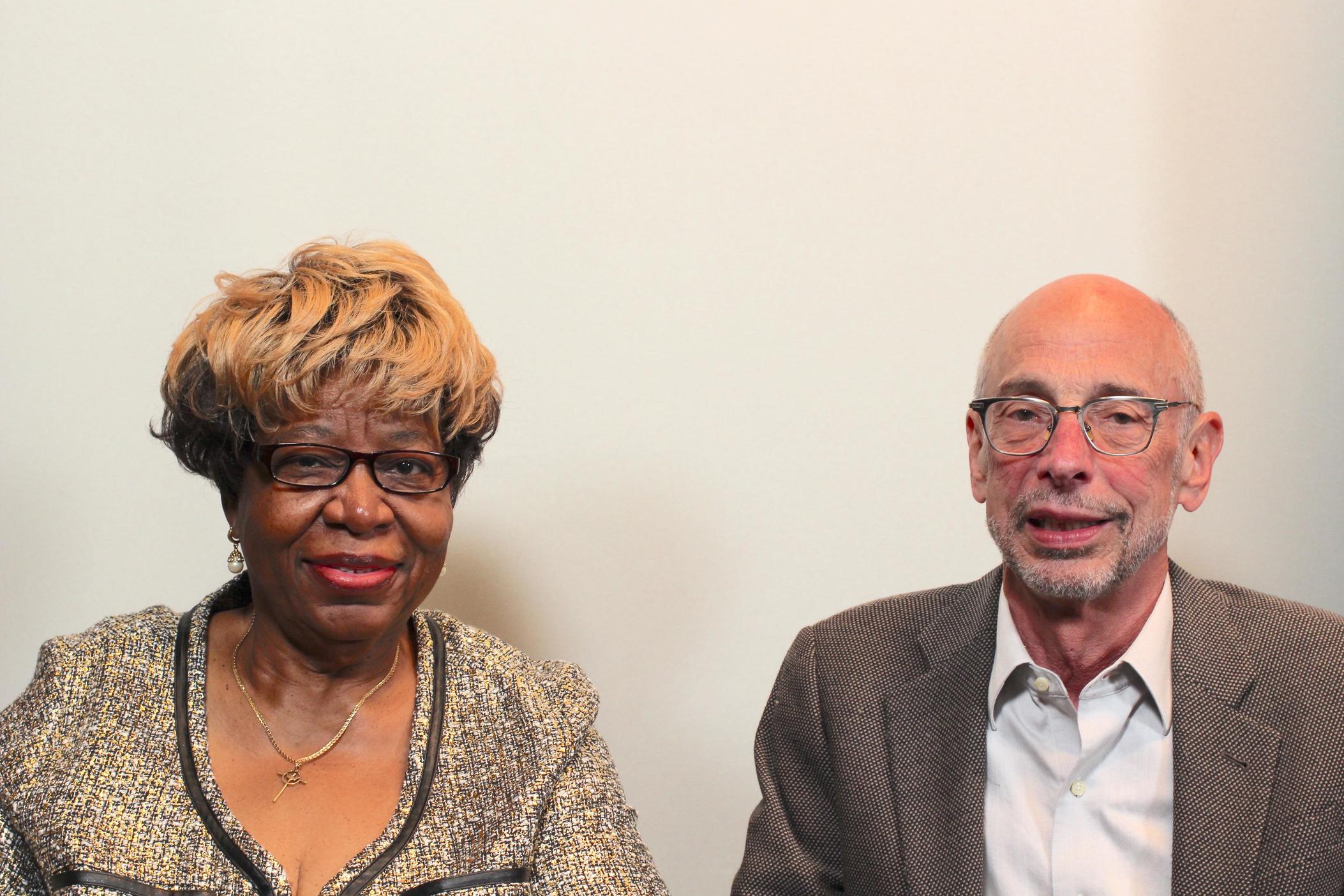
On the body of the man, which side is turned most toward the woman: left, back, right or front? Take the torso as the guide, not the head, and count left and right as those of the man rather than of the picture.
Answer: right

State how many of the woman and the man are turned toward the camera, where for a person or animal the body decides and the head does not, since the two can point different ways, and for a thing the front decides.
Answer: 2

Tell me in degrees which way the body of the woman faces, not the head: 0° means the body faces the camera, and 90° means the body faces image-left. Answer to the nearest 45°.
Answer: approximately 0°

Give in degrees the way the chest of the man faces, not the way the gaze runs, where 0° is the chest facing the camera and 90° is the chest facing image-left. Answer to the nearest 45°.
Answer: approximately 0°

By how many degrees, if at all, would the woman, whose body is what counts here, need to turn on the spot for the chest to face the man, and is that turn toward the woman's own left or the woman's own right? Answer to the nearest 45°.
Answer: approximately 90° to the woman's own left
